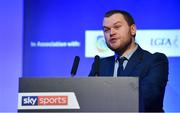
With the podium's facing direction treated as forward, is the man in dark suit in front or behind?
behind

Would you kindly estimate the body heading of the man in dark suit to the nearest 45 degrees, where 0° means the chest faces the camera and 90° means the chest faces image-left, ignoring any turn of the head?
approximately 45°

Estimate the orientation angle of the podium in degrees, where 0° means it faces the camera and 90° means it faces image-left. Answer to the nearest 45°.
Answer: approximately 0°
